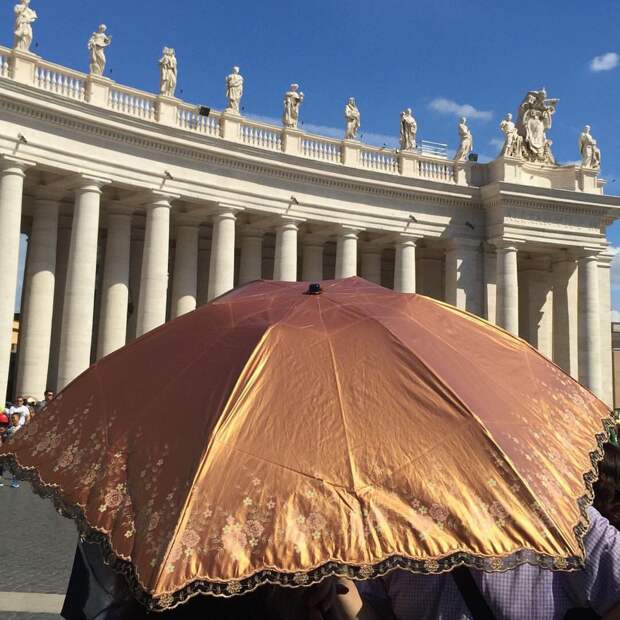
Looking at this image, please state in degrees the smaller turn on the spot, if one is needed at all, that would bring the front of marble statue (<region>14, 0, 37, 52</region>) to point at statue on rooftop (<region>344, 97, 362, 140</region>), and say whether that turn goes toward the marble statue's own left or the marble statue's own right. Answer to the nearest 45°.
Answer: approximately 90° to the marble statue's own left

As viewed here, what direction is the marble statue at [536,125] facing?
toward the camera

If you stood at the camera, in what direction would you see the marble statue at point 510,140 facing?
facing the viewer

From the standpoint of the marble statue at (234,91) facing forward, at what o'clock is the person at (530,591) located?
The person is roughly at 12 o'clock from the marble statue.

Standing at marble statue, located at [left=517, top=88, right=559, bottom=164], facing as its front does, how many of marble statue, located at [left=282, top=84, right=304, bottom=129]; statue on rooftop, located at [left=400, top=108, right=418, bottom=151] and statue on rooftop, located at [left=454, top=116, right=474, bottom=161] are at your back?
0

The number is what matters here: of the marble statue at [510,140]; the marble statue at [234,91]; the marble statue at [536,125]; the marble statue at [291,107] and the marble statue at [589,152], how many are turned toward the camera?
5

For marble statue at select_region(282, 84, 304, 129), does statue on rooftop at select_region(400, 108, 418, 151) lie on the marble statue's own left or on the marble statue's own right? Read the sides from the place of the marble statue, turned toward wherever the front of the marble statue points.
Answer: on the marble statue's own left

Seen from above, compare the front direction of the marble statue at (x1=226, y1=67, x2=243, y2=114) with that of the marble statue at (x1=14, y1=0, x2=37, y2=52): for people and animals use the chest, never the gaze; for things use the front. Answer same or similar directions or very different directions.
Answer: same or similar directions

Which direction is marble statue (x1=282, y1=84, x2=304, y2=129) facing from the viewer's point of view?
toward the camera

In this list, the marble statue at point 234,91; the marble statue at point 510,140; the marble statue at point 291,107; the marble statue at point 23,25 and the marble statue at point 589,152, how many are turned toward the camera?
5

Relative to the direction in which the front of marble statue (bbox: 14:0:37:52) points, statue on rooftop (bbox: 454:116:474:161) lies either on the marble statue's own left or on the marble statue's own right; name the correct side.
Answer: on the marble statue's own left

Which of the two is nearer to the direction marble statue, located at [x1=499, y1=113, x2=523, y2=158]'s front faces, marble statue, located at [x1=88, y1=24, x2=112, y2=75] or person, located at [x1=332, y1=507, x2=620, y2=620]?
the person

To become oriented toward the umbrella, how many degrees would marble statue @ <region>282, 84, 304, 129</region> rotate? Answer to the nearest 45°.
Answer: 0° — it already faces it

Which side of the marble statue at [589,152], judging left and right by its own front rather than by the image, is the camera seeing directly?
front

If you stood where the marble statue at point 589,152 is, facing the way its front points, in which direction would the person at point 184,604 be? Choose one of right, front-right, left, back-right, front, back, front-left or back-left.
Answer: front

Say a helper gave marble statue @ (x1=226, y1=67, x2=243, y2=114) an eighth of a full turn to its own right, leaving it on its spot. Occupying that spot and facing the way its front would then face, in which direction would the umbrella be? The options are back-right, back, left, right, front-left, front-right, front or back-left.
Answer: front-left

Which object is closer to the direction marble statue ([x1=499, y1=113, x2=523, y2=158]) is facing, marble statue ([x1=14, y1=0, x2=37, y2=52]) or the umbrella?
the umbrella

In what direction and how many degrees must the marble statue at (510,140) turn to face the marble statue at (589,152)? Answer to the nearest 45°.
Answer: approximately 135° to its left
